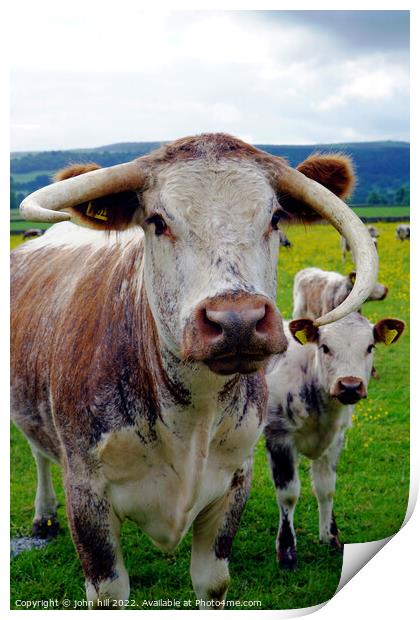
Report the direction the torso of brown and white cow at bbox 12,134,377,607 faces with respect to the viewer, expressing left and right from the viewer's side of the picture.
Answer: facing the viewer and to the right of the viewer

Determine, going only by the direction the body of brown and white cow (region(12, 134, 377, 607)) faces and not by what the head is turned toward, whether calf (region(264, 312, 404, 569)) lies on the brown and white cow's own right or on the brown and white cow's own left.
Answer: on the brown and white cow's own left

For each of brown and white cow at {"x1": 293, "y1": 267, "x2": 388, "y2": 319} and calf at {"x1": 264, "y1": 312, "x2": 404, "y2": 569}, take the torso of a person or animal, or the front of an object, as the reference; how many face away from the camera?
0

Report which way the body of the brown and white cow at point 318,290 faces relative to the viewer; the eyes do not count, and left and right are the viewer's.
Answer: facing to the right of the viewer

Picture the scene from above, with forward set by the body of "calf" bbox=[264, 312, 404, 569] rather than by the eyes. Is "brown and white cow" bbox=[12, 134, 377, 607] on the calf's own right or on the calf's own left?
on the calf's own right

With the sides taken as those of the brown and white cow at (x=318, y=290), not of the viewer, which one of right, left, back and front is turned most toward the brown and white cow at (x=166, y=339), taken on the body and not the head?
right

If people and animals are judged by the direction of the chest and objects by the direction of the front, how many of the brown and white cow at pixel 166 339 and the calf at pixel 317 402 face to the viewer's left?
0

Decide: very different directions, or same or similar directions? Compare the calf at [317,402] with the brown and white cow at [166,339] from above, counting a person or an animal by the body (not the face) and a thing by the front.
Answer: same or similar directions
